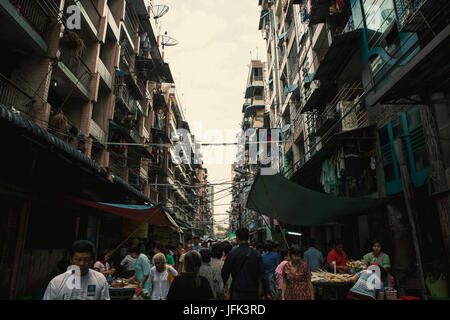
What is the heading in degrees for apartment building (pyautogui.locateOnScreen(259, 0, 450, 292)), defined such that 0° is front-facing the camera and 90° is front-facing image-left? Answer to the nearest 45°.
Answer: approximately 90°

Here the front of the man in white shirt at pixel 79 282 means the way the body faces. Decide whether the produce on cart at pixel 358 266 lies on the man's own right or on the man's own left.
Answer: on the man's own left

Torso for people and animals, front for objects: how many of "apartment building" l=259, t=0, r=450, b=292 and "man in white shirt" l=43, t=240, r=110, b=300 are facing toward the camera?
1

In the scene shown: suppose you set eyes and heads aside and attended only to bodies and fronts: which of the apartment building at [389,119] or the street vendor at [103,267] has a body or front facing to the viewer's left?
the apartment building

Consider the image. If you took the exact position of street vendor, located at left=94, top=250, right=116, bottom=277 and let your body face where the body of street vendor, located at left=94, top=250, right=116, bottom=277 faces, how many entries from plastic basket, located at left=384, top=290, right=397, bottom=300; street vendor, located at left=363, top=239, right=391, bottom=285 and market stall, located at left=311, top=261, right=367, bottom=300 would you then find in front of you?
3
